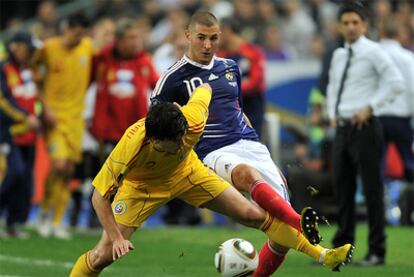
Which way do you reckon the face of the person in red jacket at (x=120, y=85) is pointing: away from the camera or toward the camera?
toward the camera

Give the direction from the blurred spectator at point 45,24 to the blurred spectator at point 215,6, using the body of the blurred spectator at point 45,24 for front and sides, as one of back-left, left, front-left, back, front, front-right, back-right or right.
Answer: left

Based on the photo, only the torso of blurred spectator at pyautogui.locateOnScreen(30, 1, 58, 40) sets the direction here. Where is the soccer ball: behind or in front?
in front

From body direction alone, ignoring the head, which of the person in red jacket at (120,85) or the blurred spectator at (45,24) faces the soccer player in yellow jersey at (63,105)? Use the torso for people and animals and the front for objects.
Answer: the blurred spectator

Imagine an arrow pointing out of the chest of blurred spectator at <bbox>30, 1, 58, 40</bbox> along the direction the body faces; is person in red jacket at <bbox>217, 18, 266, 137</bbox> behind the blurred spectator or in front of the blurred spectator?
in front

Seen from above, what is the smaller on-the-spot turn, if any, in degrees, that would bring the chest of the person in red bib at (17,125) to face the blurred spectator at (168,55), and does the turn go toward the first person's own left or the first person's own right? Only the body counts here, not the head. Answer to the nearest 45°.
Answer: approximately 90° to the first person's own left

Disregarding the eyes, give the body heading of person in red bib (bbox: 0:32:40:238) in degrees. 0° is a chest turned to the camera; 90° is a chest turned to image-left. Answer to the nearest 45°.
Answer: approximately 315°

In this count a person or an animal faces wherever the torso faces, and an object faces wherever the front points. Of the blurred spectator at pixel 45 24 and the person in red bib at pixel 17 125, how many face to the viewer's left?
0

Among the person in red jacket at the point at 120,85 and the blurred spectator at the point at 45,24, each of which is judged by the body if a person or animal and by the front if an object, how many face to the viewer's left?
0

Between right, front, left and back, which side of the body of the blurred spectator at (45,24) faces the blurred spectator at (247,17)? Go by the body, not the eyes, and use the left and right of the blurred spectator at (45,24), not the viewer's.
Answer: left
